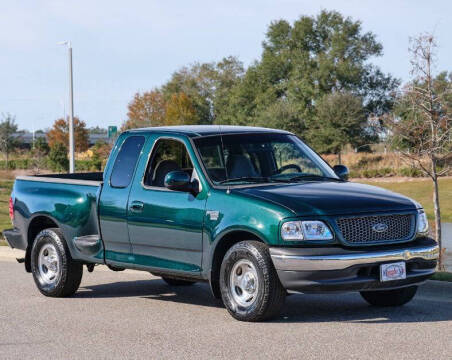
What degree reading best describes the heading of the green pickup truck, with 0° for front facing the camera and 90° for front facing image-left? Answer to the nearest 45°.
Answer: approximately 315°

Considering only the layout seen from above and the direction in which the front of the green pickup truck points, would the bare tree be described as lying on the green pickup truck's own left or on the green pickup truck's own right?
on the green pickup truck's own left
